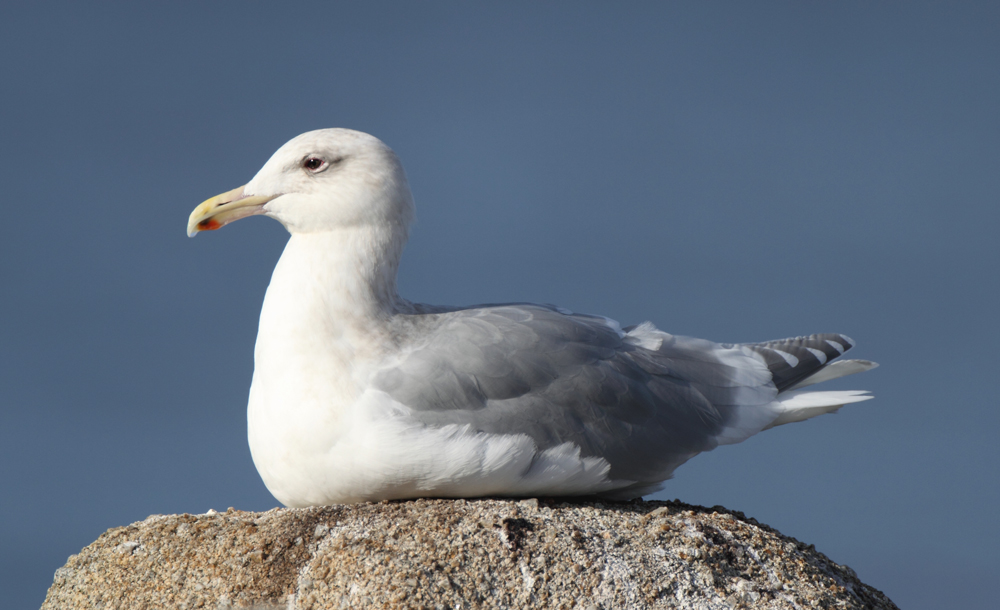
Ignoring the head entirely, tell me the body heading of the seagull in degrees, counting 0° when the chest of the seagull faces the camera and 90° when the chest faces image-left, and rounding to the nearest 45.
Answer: approximately 90°
